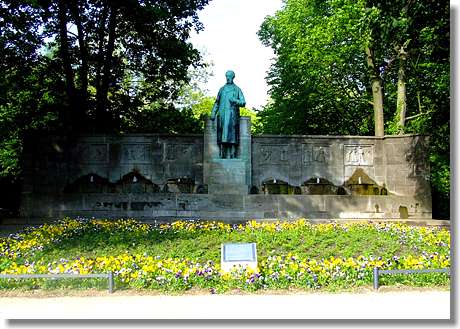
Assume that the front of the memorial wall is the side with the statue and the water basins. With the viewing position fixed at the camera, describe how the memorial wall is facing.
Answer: facing the viewer

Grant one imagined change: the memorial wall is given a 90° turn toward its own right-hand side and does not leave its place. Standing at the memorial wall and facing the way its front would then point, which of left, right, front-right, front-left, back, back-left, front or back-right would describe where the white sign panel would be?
left

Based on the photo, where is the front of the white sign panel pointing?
toward the camera

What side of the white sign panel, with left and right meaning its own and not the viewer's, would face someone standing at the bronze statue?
back

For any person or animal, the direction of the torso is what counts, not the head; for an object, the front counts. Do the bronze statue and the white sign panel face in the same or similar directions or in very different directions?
same or similar directions

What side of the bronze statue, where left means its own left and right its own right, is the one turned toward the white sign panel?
front
